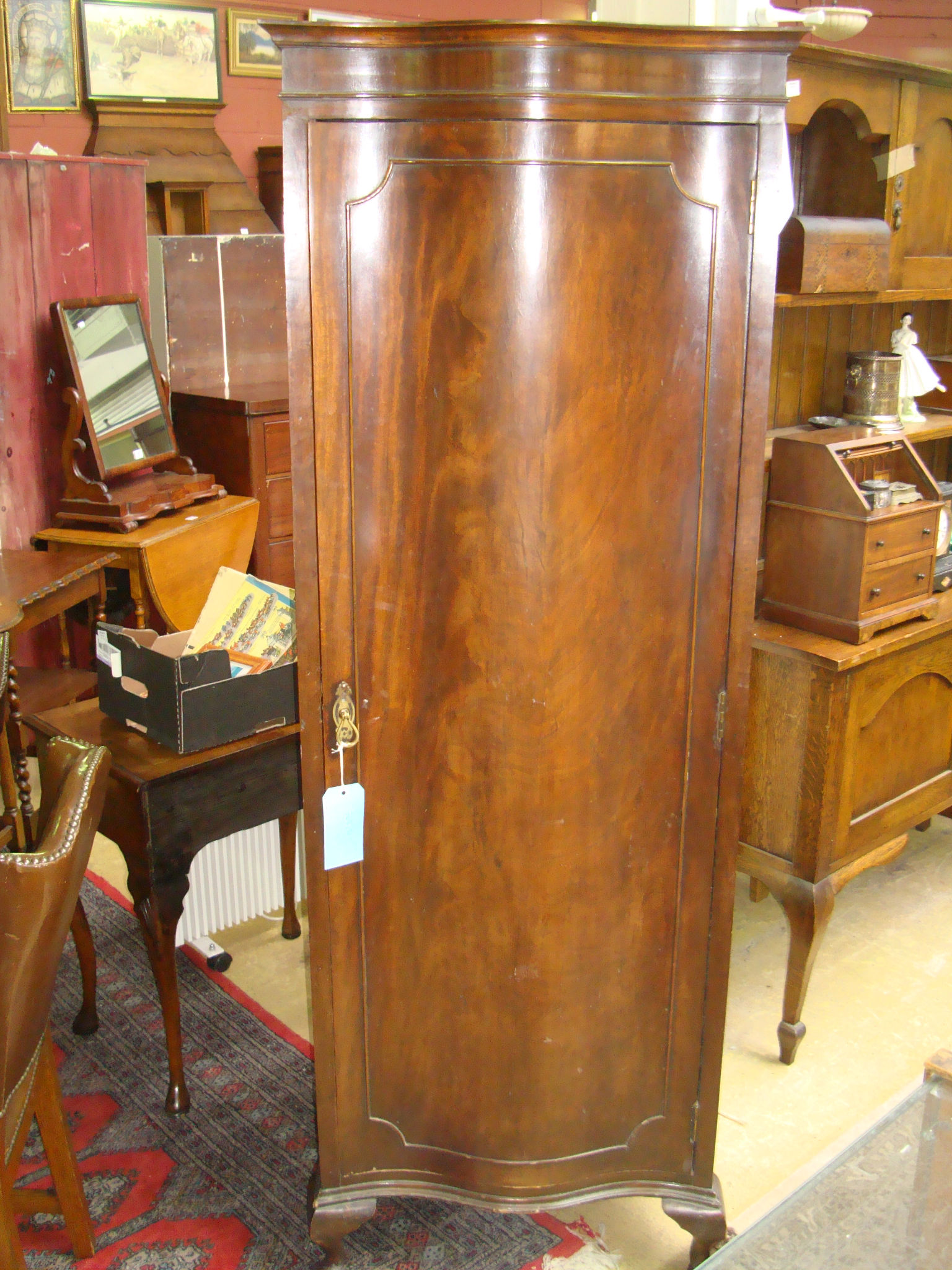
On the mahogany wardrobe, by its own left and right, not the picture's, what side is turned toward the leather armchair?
right

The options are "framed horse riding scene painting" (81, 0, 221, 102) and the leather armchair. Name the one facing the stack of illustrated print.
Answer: the framed horse riding scene painting

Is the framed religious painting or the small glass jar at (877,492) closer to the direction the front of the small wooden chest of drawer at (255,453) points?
the small glass jar

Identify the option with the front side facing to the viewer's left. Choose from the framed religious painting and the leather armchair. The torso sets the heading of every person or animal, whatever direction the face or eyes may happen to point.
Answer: the leather armchair

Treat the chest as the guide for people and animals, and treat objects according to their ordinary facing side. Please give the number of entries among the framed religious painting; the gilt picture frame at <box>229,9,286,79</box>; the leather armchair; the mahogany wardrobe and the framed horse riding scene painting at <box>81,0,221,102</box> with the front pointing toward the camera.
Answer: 4

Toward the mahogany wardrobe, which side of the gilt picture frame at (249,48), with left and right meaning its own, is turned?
front

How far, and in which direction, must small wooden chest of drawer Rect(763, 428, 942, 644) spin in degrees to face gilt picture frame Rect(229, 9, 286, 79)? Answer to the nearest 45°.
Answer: approximately 180°

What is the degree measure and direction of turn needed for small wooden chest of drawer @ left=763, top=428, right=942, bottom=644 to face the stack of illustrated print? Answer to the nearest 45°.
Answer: approximately 90° to its right

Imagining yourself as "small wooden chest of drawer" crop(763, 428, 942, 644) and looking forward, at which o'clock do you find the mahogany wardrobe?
The mahogany wardrobe is roughly at 2 o'clock from the small wooden chest of drawer.

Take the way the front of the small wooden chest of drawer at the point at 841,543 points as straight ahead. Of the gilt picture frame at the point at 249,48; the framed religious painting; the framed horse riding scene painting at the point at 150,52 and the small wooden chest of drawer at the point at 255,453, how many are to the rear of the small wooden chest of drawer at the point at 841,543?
4

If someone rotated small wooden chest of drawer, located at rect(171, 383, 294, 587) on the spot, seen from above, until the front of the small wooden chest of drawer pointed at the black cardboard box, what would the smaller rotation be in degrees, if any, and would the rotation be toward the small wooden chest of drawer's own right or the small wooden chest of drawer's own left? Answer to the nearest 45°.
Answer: approximately 45° to the small wooden chest of drawer's own right

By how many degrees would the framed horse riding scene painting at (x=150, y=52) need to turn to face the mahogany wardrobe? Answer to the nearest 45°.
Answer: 0° — it already faces it

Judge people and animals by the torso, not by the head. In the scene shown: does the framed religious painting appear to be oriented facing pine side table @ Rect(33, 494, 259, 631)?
yes

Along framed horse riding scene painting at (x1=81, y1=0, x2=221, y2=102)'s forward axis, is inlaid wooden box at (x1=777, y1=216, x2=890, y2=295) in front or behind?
in front

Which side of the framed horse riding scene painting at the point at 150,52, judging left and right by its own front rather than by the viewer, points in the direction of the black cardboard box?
front

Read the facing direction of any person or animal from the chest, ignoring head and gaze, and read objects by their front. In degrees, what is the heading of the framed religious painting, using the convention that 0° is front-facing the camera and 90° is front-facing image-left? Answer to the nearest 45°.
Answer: approximately 0°

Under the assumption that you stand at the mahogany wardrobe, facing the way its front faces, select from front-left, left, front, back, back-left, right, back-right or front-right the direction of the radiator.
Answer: back-right
